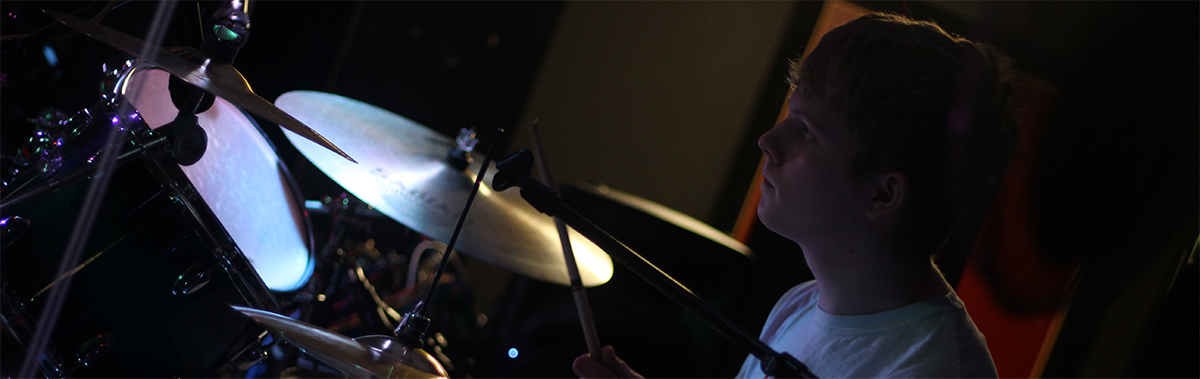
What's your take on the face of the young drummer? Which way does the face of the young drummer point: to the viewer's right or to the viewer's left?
to the viewer's left

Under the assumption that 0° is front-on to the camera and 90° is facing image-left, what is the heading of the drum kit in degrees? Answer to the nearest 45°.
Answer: approximately 90°
